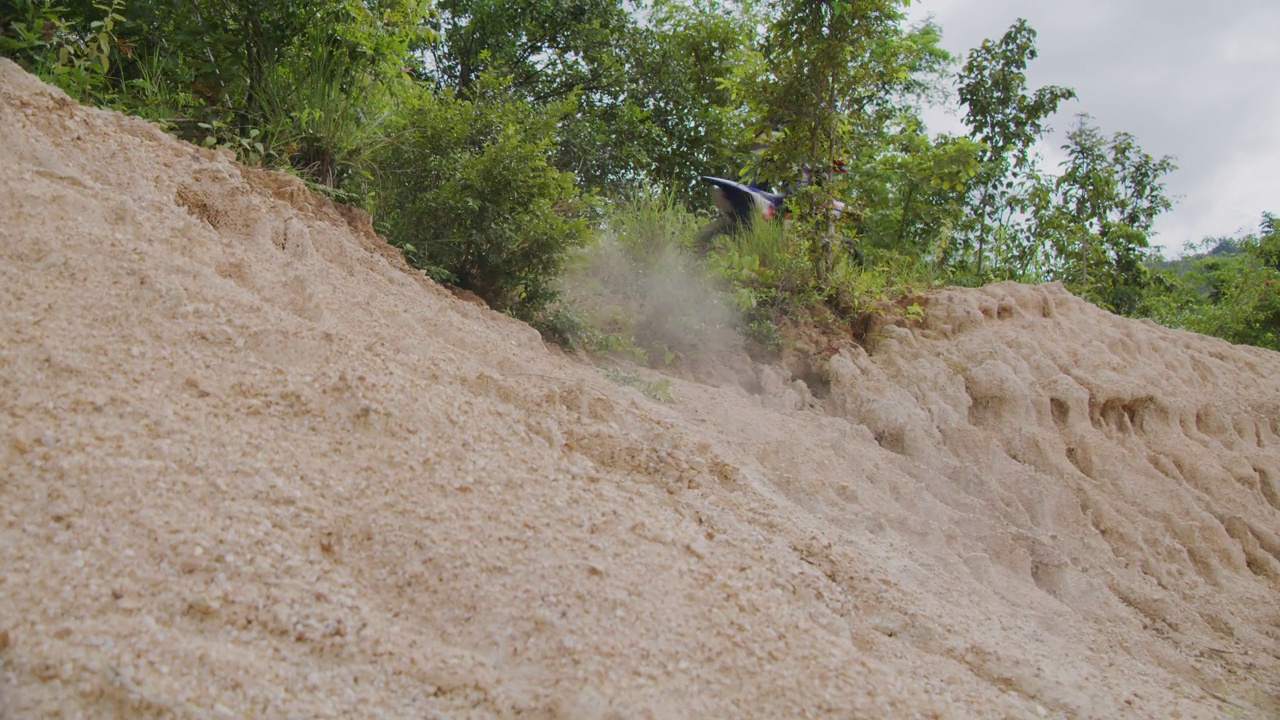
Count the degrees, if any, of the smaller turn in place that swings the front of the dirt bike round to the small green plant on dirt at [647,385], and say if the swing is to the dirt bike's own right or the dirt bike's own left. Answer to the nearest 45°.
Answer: approximately 90° to the dirt bike's own right

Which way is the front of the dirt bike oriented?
to the viewer's right
